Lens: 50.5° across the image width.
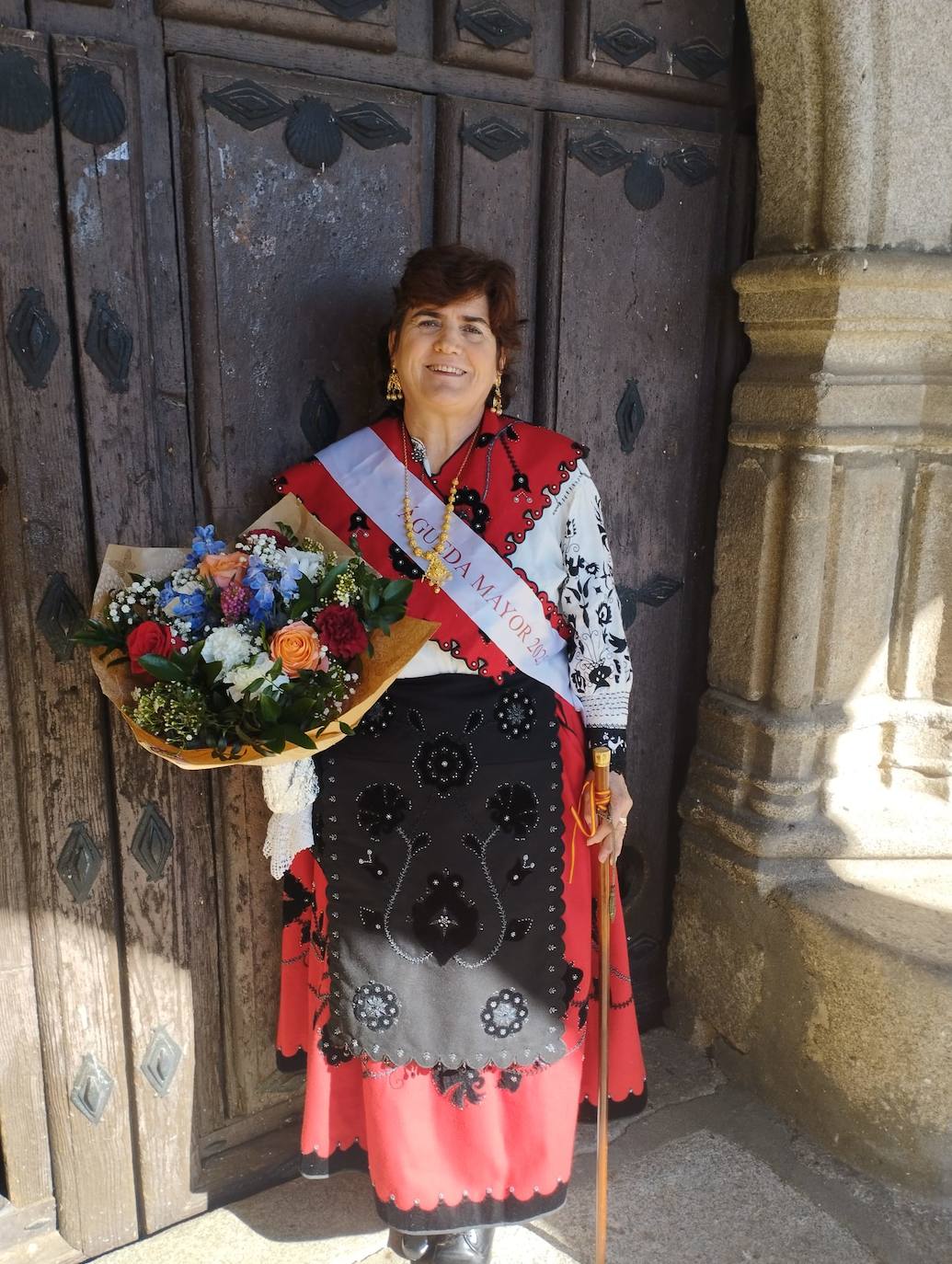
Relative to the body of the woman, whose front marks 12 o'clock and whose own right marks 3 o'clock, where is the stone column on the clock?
The stone column is roughly at 8 o'clock from the woman.

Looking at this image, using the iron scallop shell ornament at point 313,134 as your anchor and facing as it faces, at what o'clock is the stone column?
The stone column is roughly at 9 o'clock from the iron scallop shell ornament.

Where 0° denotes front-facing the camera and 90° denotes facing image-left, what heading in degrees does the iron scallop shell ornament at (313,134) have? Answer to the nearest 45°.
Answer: approximately 0°

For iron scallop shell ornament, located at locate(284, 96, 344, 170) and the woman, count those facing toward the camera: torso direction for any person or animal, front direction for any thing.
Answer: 2
